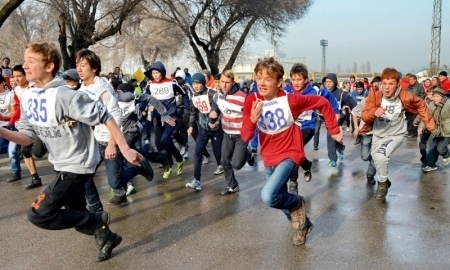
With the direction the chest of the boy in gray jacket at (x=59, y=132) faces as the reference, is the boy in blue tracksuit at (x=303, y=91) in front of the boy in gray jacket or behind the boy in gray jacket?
behind

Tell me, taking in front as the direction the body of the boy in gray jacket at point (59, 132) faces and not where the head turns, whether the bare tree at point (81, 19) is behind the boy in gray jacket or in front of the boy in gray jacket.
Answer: behind

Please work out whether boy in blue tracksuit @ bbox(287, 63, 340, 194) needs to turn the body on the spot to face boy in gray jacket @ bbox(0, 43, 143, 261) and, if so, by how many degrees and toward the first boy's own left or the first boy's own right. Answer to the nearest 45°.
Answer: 0° — they already face them

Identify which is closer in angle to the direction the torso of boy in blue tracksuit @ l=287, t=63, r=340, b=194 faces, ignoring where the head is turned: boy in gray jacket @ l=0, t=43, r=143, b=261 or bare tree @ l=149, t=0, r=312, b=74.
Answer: the boy in gray jacket

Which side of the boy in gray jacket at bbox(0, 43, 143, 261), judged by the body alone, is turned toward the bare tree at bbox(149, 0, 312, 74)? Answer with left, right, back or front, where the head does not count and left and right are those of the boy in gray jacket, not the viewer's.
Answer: back

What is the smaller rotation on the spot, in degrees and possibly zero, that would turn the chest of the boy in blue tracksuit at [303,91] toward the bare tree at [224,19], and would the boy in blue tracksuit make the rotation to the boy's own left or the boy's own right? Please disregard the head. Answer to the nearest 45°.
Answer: approximately 135° to the boy's own right

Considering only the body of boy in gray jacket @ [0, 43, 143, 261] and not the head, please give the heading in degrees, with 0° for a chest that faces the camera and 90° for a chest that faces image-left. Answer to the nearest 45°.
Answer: approximately 45°

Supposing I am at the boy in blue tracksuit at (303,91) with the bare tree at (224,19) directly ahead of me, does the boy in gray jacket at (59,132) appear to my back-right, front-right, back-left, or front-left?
back-left

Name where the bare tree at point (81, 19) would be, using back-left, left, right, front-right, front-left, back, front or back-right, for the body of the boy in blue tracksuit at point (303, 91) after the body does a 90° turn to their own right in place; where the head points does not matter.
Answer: front

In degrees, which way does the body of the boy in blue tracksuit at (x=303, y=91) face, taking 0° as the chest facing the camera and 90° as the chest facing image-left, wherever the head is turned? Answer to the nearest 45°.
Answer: approximately 45°
